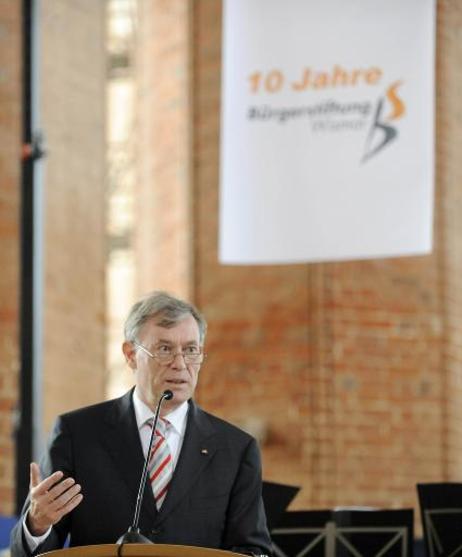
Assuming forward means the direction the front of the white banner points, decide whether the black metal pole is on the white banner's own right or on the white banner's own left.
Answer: on the white banner's own right

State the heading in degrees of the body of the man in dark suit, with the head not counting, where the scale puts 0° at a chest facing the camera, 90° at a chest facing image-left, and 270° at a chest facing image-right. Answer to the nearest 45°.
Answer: approximately 0°

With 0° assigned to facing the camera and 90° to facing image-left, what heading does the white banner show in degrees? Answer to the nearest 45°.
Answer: approximately 0°

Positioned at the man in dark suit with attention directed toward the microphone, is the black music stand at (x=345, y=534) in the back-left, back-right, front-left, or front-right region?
back-left

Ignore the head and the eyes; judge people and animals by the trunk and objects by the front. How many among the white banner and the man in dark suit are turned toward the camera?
2

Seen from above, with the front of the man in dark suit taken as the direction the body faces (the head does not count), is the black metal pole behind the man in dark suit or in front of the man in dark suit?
behind
